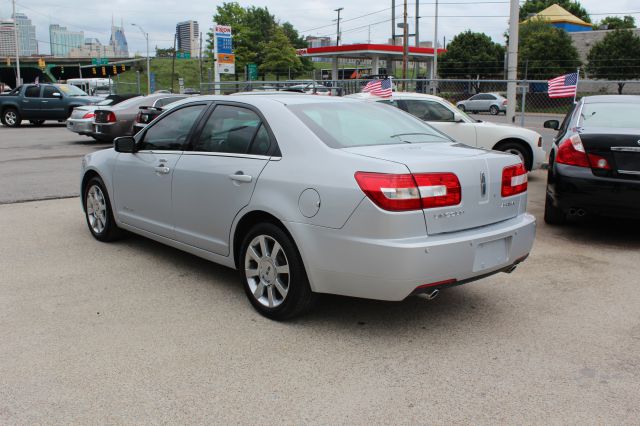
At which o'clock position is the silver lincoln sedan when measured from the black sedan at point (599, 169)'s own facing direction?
The silver lincoln sedan is roughly at 7 o'clock from the black sedan.

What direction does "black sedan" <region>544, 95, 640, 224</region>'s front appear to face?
away from the camera

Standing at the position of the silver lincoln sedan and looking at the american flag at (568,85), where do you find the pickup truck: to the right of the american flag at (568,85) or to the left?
left

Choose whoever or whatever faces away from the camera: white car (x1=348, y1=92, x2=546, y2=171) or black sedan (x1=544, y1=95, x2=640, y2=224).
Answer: the black sedan

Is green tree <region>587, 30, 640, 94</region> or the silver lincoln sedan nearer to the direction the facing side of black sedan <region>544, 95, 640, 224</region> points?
the green tree

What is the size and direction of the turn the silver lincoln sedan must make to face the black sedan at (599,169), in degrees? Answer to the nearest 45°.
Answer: approximately 90° to its right

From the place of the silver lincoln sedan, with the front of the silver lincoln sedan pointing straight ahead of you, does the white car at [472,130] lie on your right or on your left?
on your right
